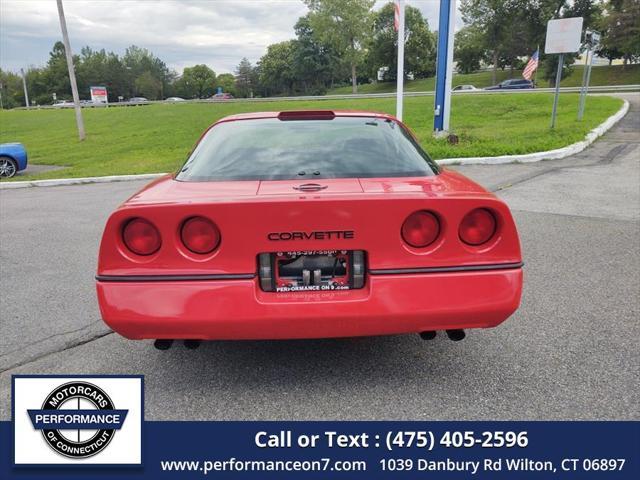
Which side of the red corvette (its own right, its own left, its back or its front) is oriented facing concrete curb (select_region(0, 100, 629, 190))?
front

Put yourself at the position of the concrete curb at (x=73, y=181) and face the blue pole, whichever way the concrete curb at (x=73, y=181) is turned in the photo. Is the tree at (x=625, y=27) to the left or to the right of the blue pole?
left

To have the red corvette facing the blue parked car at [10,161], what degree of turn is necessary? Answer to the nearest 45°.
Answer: approximately 45° to its left

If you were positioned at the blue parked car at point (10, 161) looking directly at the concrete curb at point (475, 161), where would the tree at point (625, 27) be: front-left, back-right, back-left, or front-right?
front-left

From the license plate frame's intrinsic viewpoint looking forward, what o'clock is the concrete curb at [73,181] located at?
The concrete curb is roughly at 5 o'clock from the license plate frame.

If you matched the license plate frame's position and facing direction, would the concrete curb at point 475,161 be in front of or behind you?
behind

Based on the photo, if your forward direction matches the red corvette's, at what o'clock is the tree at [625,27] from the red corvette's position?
The tree is roughly at 1 o'clock from the red corvette.

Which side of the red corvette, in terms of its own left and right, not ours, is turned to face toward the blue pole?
front

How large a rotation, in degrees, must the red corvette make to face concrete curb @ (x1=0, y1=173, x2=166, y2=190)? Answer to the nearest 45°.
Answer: approximately 45° to its left

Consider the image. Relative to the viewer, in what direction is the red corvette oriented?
away from the camera

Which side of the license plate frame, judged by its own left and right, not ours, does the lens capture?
front
